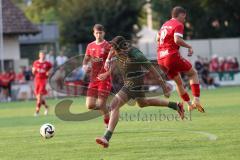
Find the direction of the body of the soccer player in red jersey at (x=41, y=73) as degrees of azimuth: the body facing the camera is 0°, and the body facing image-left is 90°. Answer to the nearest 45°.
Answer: approximately 0°

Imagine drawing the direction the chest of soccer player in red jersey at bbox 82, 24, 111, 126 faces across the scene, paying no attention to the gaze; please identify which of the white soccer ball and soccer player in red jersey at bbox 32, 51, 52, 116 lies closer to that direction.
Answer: the white soccer ball

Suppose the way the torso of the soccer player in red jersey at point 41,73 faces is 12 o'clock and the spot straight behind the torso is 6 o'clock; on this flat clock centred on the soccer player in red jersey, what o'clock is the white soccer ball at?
The white soccer ball is roughly at 12 o'clock from the soccer player in red jersey.

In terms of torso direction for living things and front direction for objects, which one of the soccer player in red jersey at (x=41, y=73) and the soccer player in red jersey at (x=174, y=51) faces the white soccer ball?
the soccer player in red jersey at (x=41, y=73)

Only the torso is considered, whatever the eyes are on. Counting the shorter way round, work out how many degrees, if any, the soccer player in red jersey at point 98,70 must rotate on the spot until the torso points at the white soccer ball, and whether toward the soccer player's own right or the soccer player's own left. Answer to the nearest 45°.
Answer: approximately 45° to the soccer player's own right

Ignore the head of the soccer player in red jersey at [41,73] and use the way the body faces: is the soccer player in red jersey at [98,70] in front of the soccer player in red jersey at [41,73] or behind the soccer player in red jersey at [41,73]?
in front
